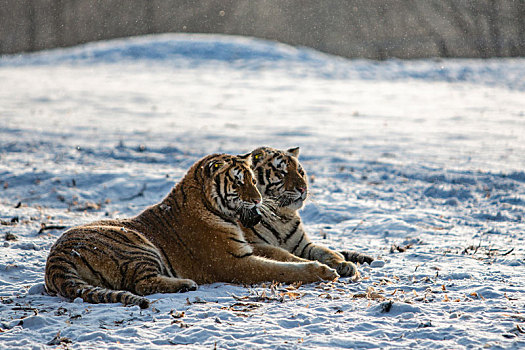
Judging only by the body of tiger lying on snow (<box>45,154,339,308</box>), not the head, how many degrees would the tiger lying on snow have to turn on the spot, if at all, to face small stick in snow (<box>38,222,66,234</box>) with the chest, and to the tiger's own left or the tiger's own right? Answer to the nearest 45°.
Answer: approximately 135° to the tiger's own left

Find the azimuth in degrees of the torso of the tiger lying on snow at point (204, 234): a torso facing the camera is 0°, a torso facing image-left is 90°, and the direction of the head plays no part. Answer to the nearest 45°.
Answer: approximately 270°

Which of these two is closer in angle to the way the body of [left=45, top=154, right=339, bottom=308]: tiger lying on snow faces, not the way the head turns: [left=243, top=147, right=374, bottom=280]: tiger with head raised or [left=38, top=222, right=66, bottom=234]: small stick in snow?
the tiger with head raised

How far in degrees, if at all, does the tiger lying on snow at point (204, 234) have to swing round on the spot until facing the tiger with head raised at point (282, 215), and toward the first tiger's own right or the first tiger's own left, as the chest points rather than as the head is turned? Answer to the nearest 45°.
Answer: approximately 45° to the first tiger's own left
